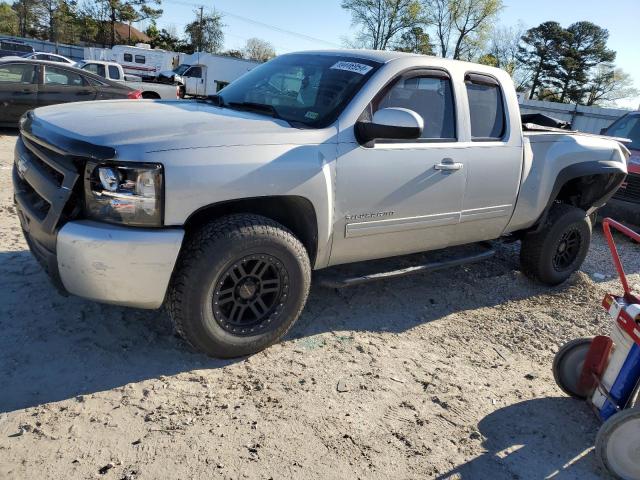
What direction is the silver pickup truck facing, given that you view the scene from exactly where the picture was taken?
facing the viewer and to the left of the viewer

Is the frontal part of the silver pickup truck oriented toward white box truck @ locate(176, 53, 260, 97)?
no

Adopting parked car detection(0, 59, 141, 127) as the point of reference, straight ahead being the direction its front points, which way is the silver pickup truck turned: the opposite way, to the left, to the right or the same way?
the same way

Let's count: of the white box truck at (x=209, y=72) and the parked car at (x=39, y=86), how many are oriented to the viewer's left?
2

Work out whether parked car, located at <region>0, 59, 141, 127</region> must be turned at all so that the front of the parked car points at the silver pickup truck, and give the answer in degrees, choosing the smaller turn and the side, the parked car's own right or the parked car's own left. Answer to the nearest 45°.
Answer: approximately 90° to the parked car's own left

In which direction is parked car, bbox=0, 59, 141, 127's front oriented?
to the viewer's left

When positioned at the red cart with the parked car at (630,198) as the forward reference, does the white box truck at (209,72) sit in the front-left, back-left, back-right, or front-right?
front-left

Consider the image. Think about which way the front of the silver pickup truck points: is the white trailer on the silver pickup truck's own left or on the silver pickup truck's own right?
on the silver pickup truck's own right

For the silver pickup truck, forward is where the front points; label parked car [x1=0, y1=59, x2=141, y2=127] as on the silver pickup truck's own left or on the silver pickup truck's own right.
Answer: on the silver pickup truck's own right

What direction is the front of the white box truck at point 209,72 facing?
to the viewer's left

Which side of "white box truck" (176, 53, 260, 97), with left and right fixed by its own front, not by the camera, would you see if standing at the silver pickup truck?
left

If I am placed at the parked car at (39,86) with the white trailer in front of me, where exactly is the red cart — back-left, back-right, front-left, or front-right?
back-right

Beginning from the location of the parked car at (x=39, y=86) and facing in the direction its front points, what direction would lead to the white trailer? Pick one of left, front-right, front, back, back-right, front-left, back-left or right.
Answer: right

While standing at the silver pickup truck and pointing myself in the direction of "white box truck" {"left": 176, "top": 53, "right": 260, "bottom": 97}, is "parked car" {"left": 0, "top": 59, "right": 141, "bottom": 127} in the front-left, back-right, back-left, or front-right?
front-left

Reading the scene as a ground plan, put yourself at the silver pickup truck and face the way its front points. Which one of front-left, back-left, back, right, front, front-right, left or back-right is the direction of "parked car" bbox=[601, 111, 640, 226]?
back
